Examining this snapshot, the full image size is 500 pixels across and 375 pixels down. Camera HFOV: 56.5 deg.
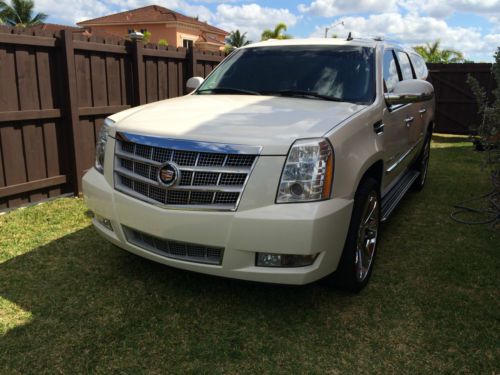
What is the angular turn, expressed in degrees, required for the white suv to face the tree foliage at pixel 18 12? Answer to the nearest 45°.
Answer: approximately 90° to its right

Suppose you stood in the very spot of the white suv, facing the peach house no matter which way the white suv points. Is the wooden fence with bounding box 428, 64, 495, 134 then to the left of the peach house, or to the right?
right

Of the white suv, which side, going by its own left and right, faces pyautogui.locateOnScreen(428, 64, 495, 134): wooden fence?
back

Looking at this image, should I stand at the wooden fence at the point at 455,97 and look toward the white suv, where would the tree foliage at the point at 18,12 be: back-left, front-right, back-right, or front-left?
back-right

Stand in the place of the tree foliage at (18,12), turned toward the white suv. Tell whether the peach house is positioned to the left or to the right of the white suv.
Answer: left

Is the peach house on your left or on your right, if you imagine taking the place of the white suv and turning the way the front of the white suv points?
on your right

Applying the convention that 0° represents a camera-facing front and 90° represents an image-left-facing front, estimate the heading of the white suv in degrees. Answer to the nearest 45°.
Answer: approximately 45°
